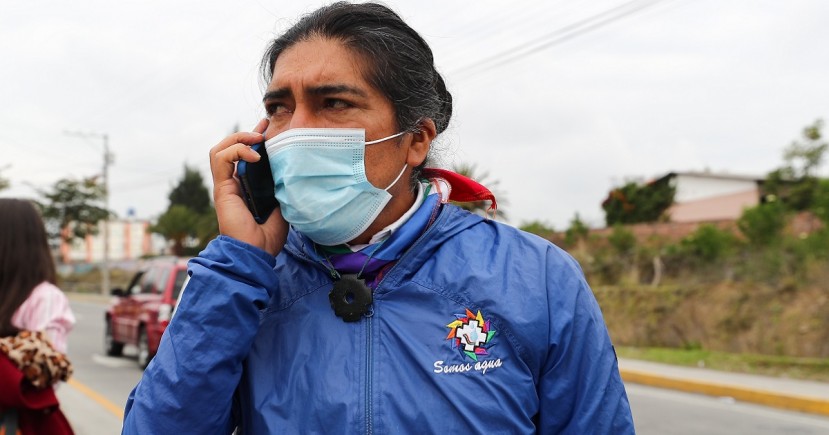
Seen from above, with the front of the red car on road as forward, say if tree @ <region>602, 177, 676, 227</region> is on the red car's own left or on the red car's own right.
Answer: on the red car's own right

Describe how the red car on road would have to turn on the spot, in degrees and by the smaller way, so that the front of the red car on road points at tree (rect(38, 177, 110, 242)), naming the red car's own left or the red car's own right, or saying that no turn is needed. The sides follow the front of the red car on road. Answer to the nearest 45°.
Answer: approximately 45° to the red car's own right

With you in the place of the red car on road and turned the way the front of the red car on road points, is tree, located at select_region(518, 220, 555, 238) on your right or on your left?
on your right
